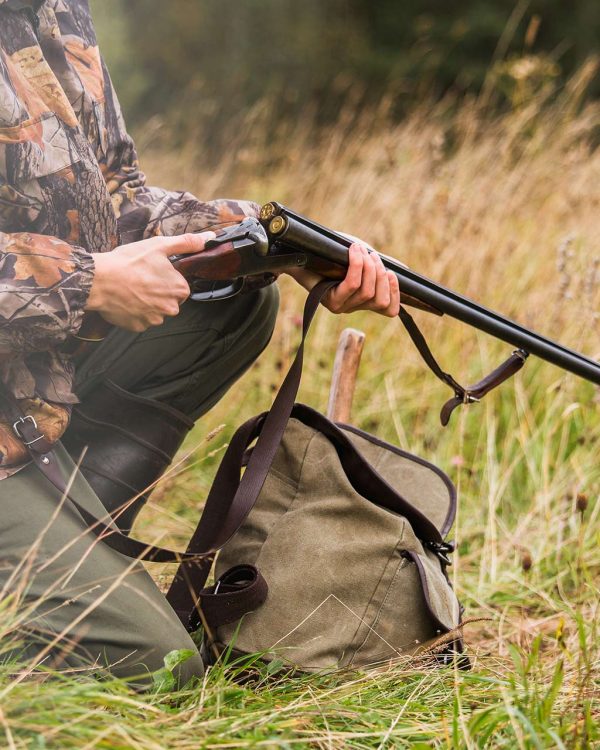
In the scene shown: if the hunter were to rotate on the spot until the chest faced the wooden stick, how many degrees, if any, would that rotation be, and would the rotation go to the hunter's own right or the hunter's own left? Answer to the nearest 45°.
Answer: approximately 45° to the hunter's own left

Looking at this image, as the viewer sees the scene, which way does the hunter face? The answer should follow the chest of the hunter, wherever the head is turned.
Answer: to the viewer's right
